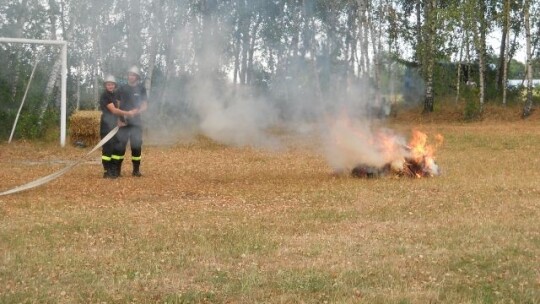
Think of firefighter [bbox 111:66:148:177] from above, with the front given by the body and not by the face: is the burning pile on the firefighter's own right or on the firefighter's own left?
on the firefighter's own left

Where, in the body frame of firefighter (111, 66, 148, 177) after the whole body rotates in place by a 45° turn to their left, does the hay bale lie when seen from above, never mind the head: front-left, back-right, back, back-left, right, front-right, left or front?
back-left
